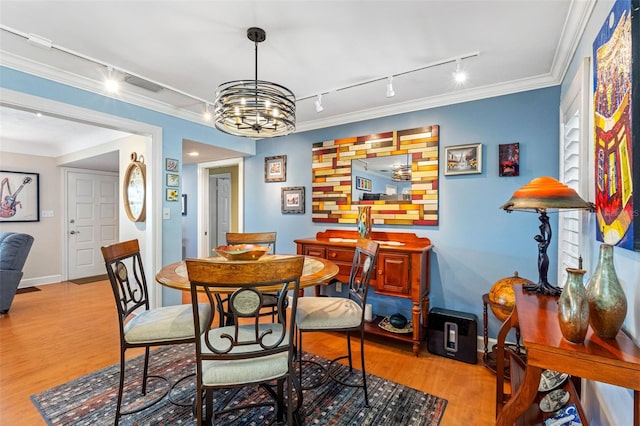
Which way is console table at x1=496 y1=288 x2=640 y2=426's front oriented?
to the viewer's left

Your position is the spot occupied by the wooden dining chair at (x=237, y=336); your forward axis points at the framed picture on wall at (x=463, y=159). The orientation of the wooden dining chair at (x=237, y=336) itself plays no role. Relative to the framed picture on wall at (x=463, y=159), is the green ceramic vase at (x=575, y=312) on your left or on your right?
right

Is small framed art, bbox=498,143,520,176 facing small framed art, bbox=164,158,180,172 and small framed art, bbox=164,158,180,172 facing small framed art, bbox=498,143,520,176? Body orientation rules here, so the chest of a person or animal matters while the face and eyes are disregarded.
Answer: no

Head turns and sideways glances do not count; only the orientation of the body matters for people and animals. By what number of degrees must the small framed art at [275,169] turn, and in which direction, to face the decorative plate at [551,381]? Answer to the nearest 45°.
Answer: approximately 90° to its left

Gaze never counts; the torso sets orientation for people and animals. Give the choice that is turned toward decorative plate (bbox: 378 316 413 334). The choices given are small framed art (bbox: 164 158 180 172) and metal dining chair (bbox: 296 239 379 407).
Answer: the small framed art

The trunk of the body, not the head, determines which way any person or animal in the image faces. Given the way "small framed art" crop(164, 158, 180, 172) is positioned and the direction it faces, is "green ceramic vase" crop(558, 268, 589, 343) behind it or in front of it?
in front

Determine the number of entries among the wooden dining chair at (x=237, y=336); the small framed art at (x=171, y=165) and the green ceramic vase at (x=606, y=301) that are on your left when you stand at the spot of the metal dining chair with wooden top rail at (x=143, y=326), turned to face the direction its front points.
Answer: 1

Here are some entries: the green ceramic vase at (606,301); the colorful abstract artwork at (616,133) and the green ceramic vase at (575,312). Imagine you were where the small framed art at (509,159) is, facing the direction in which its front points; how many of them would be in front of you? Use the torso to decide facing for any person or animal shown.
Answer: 3

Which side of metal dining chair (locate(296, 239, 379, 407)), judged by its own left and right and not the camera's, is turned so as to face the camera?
left

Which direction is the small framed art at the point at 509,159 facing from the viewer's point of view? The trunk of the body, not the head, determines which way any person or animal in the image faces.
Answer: toward the camera

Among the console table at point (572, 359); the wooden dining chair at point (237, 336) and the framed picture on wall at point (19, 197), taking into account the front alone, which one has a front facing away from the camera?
the wooden dining chair

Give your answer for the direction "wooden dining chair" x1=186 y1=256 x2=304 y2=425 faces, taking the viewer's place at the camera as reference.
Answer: facing away from the viewer

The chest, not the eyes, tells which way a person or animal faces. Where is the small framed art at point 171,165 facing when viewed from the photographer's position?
facing the viewer and to the right of the viewer

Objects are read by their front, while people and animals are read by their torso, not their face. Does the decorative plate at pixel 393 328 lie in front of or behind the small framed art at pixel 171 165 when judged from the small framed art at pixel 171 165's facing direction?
in front

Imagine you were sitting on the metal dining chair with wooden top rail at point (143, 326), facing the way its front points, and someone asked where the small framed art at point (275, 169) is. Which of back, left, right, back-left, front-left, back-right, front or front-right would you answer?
front-left
